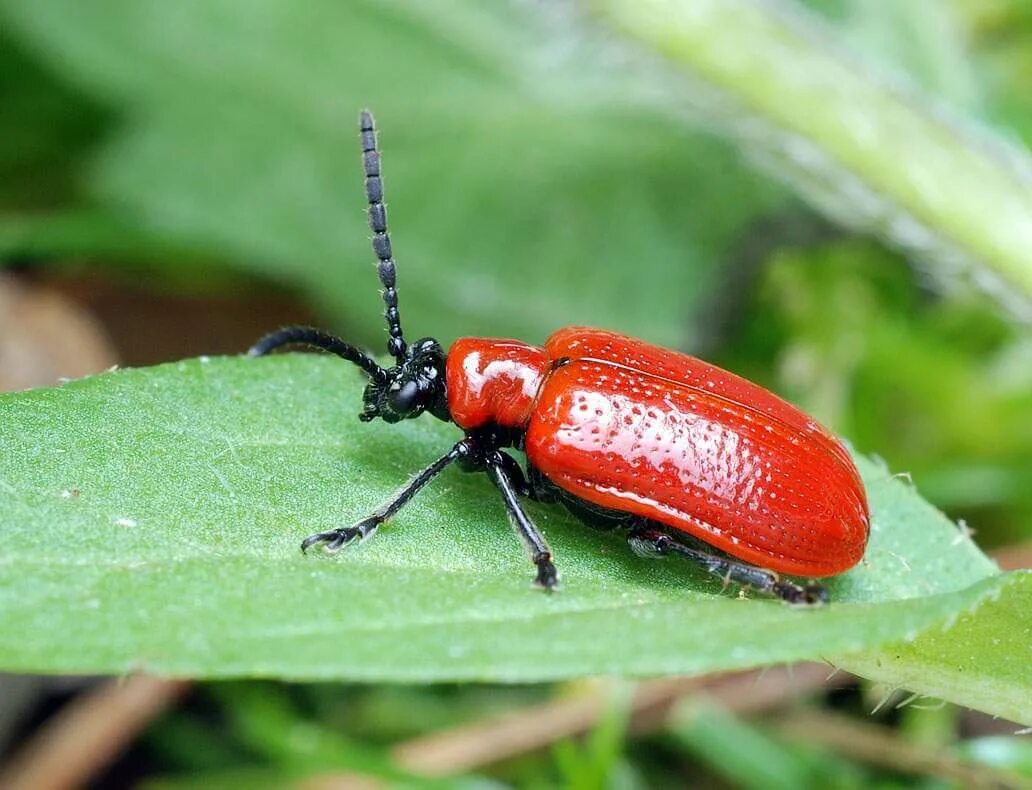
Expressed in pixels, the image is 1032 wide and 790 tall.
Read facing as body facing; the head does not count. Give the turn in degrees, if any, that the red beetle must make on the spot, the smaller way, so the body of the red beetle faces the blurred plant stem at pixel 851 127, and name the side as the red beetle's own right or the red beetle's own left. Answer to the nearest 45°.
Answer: approximately 90° to the red beetle's own right

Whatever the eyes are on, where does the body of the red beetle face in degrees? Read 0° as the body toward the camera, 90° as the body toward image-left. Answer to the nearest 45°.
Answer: approximately 90°

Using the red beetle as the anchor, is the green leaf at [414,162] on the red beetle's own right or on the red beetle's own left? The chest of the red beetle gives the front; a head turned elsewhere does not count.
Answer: on the red beetle's own right
